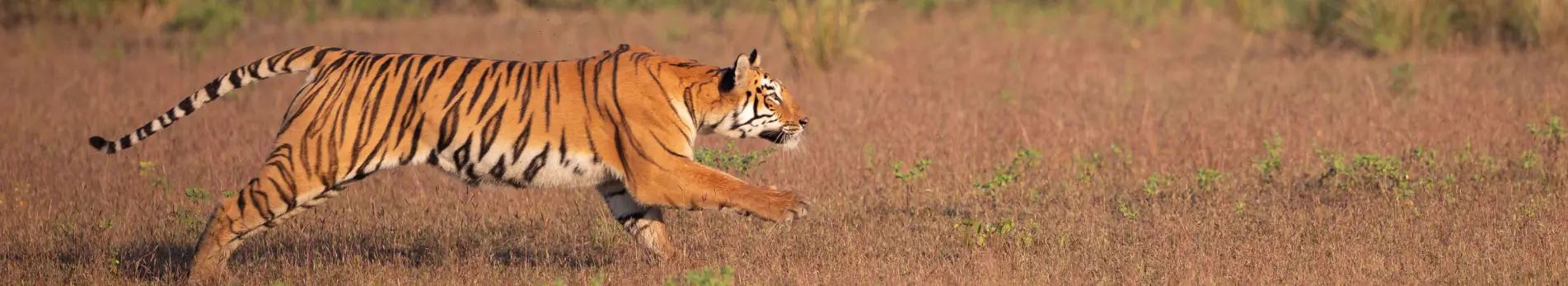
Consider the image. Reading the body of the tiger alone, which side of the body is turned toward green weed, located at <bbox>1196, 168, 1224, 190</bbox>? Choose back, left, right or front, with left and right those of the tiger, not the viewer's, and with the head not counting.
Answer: front

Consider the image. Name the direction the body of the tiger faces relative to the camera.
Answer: to the viewer's right

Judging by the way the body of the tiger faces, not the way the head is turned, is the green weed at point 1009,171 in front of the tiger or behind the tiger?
in front

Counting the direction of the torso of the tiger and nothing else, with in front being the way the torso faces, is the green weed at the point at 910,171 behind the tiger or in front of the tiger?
in front

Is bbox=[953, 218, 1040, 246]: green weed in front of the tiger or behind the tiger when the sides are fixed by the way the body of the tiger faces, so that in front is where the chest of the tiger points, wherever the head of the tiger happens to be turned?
in front

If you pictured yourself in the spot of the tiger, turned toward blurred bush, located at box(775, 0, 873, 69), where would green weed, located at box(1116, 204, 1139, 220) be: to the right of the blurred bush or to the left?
right
